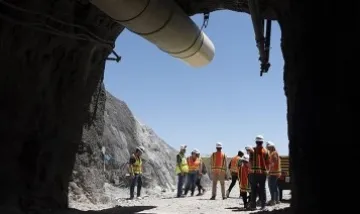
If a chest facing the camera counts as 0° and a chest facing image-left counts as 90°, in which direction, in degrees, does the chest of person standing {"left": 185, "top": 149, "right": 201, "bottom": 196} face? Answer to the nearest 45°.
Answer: approximately 0°

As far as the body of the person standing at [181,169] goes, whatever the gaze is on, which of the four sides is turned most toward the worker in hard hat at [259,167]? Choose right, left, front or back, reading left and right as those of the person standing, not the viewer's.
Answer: right
